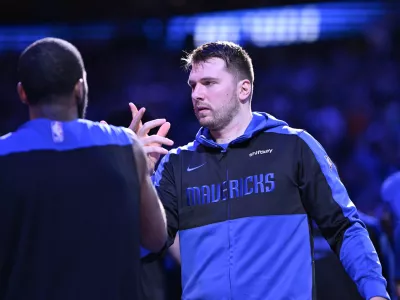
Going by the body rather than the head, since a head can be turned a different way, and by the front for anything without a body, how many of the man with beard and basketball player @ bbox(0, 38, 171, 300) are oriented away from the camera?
1

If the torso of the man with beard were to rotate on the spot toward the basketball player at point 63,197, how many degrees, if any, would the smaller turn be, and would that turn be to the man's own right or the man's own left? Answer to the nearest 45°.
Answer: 0° — they already face them

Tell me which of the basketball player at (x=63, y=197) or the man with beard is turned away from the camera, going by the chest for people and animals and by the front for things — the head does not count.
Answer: the basketball player

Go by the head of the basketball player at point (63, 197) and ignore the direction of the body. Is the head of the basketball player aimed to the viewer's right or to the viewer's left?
to the viewer's right

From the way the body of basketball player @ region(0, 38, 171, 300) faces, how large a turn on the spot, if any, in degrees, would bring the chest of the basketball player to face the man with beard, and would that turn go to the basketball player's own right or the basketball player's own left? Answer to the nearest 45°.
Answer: approximately 45° to the basketball player's own right

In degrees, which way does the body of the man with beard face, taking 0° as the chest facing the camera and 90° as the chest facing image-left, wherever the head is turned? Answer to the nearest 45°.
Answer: approximately 45°

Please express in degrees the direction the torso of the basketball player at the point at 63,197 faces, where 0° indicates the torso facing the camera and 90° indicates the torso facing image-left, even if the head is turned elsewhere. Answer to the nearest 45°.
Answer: approximately 180°
